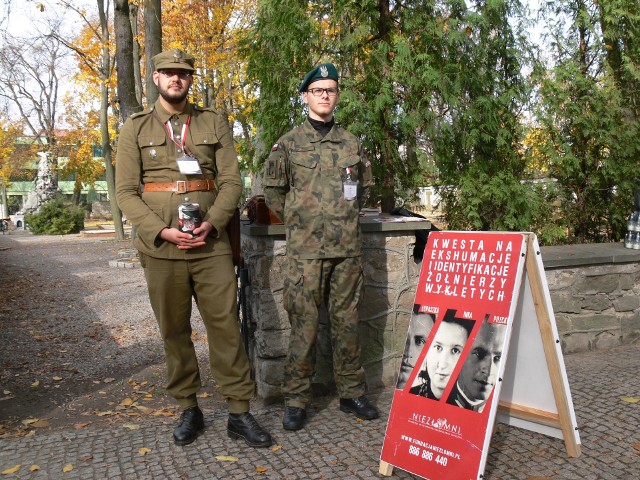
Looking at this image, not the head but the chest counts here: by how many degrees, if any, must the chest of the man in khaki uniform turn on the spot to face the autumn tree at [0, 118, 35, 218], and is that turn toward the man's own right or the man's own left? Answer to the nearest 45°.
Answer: approximately 180°

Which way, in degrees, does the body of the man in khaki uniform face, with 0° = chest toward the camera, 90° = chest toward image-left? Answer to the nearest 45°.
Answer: approximately 0°

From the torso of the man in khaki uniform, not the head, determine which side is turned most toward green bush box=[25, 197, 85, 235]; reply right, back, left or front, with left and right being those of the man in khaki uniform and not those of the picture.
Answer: back
